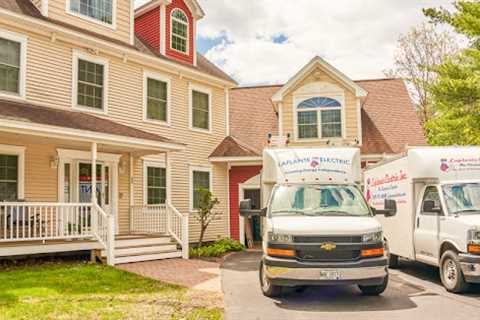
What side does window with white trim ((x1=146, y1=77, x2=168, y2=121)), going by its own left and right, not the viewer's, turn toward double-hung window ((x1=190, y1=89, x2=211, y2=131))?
left

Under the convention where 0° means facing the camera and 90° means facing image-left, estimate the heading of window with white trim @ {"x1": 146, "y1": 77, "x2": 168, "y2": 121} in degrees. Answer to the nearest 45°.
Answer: approximately 315°

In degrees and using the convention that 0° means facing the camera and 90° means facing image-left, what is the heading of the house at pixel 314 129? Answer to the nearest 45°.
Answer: approximately 0°

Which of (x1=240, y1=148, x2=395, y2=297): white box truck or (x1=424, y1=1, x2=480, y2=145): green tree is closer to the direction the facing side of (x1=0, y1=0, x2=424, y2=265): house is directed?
the white box truck

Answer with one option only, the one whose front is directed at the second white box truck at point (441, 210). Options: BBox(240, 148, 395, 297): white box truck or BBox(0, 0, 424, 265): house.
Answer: the house

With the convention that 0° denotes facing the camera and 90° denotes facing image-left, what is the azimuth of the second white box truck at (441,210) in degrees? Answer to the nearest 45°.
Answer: approximately 315°

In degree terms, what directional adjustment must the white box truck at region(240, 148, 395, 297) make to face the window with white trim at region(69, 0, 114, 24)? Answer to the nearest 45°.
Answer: approximately 135° to its right

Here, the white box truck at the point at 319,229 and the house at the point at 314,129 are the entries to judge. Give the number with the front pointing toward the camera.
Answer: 2

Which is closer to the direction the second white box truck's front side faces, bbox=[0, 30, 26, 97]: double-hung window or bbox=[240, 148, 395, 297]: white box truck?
the white box truck
